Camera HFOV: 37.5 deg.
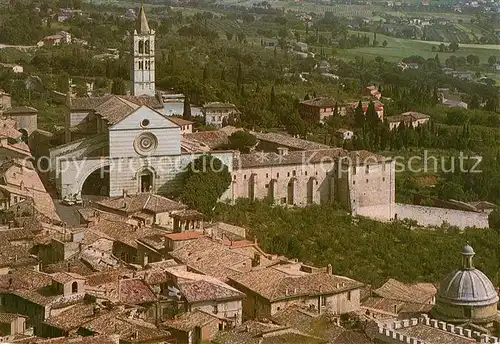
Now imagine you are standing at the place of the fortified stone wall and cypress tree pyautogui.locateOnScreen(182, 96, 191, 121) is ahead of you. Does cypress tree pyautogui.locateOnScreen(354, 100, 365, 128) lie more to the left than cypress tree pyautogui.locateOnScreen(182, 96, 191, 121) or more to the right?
right

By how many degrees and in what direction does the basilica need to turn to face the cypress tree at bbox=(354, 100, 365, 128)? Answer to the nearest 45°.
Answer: approximately 135° to its left

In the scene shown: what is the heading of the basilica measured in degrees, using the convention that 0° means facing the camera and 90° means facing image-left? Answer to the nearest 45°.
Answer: approximately 0°

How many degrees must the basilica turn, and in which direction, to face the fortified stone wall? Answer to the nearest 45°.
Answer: approximately 90° to its left

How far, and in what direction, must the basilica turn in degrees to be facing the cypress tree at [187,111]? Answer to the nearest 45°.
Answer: approximately 180°
